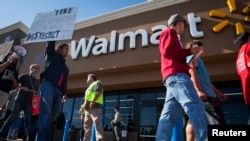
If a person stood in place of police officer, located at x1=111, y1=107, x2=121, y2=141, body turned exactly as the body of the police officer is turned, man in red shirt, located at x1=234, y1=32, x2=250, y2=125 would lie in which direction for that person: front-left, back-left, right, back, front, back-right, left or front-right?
left

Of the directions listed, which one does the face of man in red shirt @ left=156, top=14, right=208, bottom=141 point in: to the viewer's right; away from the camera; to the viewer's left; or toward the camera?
to the viewer's right

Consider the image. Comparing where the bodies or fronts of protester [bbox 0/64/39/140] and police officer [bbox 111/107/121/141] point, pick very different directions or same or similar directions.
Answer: very different directions

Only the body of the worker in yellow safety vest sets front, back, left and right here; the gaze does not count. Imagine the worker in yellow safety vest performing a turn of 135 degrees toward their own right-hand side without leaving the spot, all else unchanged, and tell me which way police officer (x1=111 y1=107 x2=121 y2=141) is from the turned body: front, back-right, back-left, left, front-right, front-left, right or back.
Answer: front-left

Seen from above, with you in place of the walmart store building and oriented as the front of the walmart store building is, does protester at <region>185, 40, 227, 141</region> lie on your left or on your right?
on your left

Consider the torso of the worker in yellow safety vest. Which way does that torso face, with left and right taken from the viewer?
facing to the left of the viewer
